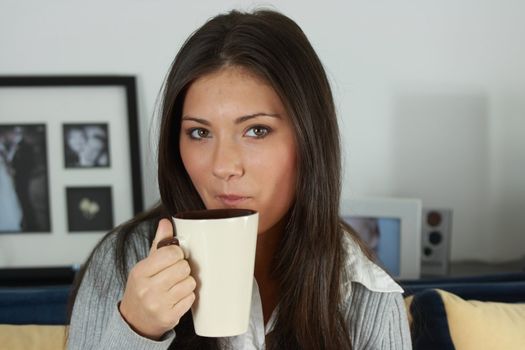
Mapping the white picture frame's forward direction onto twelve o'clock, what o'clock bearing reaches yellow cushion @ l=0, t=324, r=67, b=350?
The yellow cushion is roughly at 2 o'clock from the white picture frame.

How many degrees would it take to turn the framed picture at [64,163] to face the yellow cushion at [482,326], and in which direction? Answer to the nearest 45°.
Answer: approximately 45° to its left

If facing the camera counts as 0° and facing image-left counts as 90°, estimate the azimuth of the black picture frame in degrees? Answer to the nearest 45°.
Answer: approximately 0°

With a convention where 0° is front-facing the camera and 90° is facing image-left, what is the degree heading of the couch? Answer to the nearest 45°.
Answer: approximately 0°

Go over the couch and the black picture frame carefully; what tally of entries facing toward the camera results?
2
